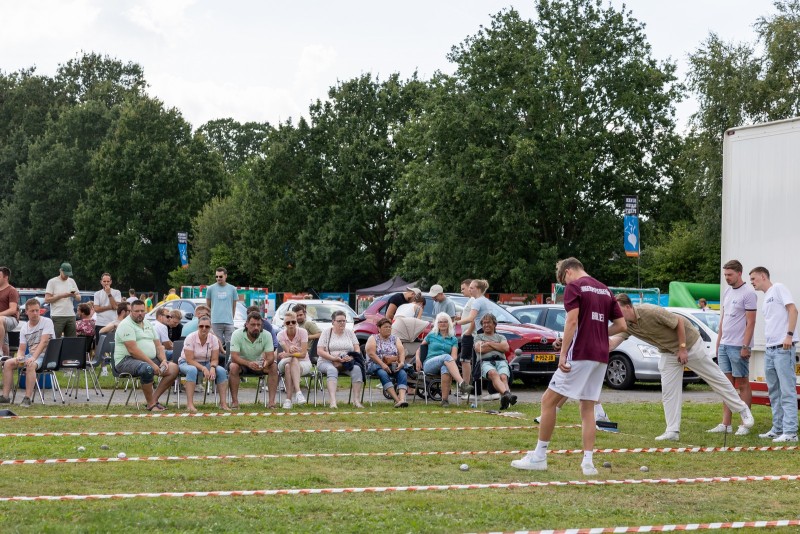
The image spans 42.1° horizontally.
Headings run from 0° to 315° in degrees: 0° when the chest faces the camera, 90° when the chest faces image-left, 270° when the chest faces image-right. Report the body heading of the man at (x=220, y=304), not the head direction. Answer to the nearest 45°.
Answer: approximately 0°

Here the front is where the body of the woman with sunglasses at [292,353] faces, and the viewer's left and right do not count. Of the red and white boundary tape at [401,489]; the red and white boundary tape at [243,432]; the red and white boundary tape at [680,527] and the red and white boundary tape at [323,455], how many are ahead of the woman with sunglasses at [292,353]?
4

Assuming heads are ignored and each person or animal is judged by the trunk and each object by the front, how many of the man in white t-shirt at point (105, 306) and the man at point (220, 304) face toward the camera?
2

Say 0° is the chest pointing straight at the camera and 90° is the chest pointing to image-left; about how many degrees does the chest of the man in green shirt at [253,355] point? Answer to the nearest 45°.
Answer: approximately 0°

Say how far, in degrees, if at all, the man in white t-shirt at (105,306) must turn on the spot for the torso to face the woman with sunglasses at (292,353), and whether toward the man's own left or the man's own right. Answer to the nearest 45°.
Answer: approximately 45° to the man's own left

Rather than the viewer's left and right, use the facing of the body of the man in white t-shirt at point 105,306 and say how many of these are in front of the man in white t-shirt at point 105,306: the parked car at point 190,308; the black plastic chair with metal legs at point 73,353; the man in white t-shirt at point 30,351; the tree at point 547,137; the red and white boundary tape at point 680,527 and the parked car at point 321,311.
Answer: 3

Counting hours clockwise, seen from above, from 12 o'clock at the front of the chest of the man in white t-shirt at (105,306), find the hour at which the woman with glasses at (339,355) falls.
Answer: The woman with glasses is roughly at 11 o'clock from the man in white t-shirt.

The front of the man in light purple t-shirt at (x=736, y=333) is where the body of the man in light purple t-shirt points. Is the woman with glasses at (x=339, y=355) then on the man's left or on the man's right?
on the man's right

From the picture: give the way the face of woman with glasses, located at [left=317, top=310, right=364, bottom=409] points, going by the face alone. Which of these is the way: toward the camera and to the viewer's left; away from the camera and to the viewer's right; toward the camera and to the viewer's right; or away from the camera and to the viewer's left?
toward the camera and to the viewer's right

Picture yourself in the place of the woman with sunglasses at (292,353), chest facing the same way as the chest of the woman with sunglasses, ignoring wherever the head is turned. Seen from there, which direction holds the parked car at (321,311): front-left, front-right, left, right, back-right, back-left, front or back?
back

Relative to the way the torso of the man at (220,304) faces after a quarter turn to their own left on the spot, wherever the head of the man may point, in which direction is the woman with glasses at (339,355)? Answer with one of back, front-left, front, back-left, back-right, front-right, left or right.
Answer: front-right

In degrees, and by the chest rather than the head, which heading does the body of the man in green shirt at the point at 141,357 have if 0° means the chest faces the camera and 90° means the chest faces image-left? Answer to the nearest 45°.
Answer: approximately 315°
